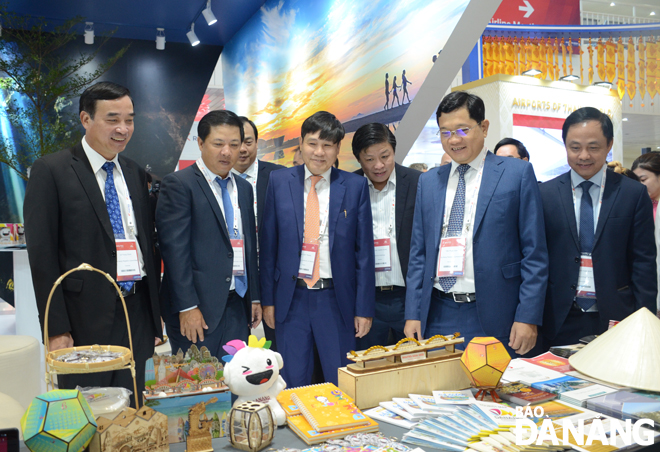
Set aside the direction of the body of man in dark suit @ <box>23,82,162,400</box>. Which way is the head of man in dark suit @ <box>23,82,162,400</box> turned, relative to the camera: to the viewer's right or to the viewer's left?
to the viewer's right

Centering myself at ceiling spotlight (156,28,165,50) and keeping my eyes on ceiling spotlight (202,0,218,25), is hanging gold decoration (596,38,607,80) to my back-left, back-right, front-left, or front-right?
front-left

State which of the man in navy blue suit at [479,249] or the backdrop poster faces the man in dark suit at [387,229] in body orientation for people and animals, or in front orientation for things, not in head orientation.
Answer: the backdrop poster

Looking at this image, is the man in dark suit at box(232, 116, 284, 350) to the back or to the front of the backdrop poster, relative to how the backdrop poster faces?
to the front

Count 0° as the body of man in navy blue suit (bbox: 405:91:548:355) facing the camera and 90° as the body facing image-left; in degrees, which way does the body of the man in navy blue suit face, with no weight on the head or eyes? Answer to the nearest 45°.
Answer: approximately 45°

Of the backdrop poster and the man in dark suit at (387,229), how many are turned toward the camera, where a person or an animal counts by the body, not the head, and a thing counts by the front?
2

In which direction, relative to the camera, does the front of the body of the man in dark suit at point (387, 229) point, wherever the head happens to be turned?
toward the camera

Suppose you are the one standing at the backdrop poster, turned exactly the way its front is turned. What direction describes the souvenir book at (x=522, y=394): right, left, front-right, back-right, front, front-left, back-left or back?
front

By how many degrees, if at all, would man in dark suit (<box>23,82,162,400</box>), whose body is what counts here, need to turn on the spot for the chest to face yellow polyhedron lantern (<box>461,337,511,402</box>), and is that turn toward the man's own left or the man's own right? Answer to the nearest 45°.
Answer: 0° — they already face it

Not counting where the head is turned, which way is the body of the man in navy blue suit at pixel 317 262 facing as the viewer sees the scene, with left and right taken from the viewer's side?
facing the viewer

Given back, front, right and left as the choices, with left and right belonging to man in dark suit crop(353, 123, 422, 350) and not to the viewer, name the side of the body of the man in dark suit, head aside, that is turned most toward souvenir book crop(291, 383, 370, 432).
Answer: front
